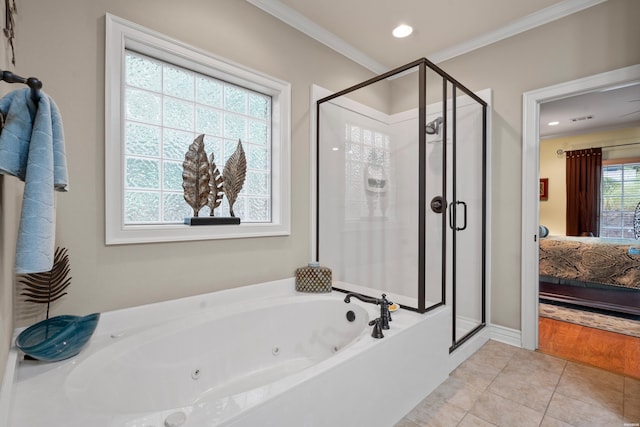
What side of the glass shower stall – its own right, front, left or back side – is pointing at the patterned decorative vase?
right

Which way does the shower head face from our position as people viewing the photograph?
facing the viewer and to the left of the viewer

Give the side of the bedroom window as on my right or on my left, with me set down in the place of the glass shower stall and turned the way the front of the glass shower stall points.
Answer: on my left

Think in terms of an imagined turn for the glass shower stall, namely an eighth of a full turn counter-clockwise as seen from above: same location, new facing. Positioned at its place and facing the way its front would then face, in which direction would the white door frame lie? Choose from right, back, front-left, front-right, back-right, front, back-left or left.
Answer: front

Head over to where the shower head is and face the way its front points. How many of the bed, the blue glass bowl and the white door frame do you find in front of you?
1

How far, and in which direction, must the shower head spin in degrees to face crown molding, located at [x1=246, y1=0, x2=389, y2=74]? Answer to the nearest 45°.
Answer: approximately 45° to its right

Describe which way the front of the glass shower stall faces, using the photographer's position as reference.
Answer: facing the viewer and to the right of the viewer

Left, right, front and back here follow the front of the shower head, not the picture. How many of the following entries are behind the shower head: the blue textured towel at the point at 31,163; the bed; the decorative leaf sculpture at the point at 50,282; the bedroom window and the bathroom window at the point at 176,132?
2

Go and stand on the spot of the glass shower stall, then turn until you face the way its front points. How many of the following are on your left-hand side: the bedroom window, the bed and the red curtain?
3

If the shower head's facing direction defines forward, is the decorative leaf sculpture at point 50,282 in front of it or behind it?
in front

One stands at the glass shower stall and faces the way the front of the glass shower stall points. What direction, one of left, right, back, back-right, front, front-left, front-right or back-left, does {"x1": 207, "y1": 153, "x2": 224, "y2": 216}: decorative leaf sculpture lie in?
right

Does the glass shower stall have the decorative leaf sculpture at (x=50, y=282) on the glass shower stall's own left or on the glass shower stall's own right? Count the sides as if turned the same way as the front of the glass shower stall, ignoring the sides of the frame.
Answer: on the glass shower stall's own right

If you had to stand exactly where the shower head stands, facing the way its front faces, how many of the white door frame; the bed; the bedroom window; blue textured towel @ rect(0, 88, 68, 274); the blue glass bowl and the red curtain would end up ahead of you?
2
